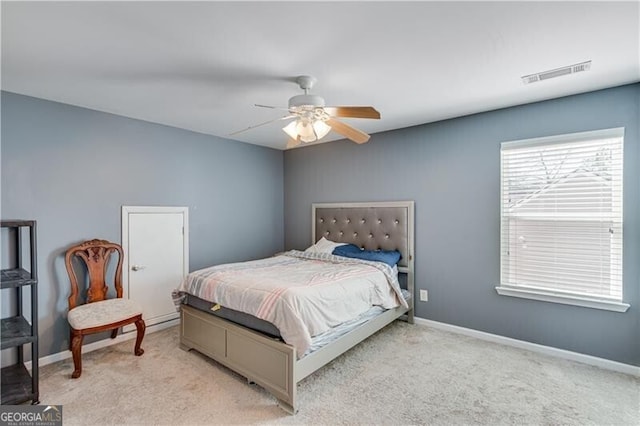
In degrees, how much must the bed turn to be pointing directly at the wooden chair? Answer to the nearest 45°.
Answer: approximately 45° to its right

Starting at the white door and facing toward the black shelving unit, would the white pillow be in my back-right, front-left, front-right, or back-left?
back-left

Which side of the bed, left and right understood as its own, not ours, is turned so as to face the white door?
right

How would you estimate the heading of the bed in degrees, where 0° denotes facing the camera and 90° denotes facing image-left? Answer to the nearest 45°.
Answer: approximately 45°

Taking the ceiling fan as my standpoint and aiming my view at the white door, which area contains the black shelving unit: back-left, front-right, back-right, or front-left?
front-left

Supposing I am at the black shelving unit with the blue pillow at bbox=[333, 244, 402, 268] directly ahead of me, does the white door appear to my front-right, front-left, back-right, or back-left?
front-left

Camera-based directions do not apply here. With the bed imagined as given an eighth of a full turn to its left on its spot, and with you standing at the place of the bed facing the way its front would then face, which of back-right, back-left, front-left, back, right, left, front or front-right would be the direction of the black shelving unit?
right

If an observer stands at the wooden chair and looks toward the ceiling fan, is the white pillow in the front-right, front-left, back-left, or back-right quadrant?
front-left
